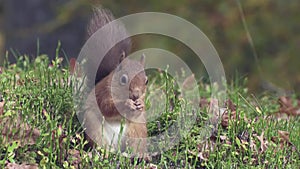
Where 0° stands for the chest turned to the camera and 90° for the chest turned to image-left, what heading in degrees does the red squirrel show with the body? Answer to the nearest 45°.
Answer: approximately 315°
